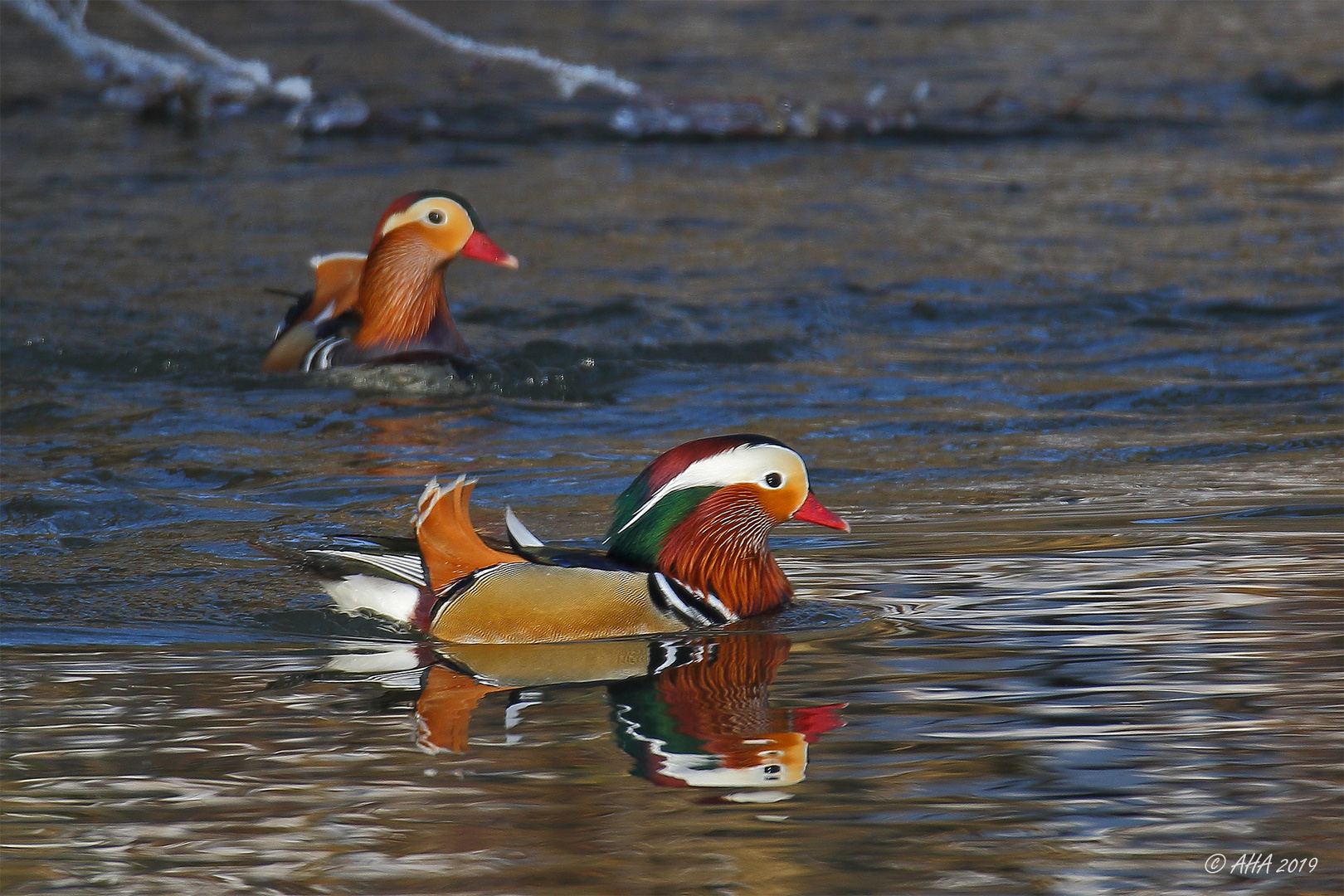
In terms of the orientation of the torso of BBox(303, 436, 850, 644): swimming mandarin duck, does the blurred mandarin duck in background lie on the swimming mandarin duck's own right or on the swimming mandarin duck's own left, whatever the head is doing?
on the swimming mandarin duck's own left

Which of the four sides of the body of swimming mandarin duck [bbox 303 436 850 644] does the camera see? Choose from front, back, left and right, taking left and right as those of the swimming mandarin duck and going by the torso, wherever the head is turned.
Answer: right
